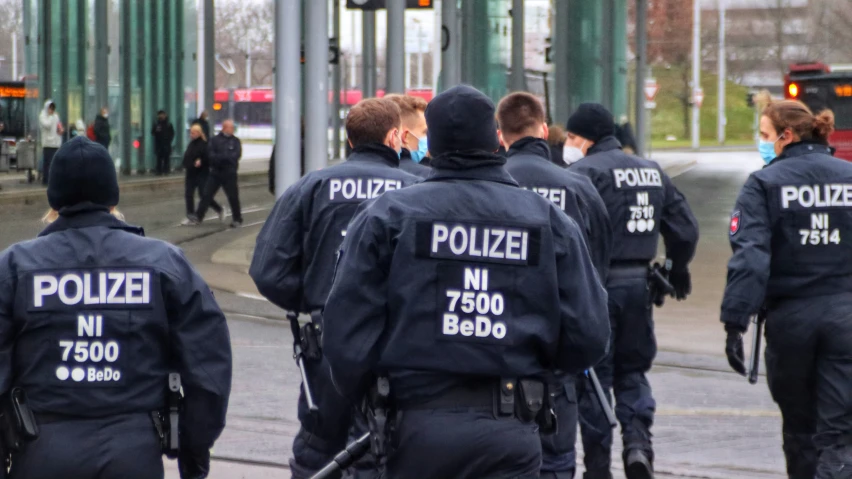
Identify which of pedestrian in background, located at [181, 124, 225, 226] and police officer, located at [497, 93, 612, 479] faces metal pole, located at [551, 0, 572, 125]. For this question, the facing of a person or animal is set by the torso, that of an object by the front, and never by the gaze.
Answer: the police officer

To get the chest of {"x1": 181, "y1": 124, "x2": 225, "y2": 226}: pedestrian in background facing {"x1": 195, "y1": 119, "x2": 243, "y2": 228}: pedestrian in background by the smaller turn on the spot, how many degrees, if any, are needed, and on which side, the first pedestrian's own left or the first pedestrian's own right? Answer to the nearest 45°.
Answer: approximately 90° to the first pedestrian's own left

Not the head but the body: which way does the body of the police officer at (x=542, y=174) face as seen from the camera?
away from the camera

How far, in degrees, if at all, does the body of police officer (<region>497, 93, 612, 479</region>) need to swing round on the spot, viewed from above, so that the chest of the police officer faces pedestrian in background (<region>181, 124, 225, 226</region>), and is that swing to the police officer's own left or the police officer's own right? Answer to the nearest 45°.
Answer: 0° — they already face them

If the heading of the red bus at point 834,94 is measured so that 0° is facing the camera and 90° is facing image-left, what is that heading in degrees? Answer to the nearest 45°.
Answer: approximately 45°

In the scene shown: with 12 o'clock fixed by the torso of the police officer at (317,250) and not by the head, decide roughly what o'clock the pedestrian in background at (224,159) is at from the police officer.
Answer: The pedestrian in background is roughly at 12 o'clock from the police officer.

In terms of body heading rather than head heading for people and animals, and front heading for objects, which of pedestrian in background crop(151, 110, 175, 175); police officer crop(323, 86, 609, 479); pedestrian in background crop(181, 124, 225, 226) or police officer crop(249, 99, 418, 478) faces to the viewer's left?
pedestrian in background crop(181, 124, 225, 226)

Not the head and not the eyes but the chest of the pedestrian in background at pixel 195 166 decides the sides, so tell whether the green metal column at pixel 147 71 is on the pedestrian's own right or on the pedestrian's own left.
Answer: on the pedestrian's own right

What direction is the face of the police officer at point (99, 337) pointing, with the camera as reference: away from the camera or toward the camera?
away from the camera

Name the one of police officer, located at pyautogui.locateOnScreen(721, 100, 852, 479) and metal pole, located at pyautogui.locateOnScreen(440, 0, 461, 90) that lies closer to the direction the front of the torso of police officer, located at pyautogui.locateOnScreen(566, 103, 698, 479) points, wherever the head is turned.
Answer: the metal pole

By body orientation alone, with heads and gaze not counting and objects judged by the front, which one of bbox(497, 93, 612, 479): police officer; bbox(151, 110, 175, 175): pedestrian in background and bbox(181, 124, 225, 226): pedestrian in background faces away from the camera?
the police officer

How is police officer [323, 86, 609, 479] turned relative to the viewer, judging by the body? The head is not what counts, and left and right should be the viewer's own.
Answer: facing away from the viewer
